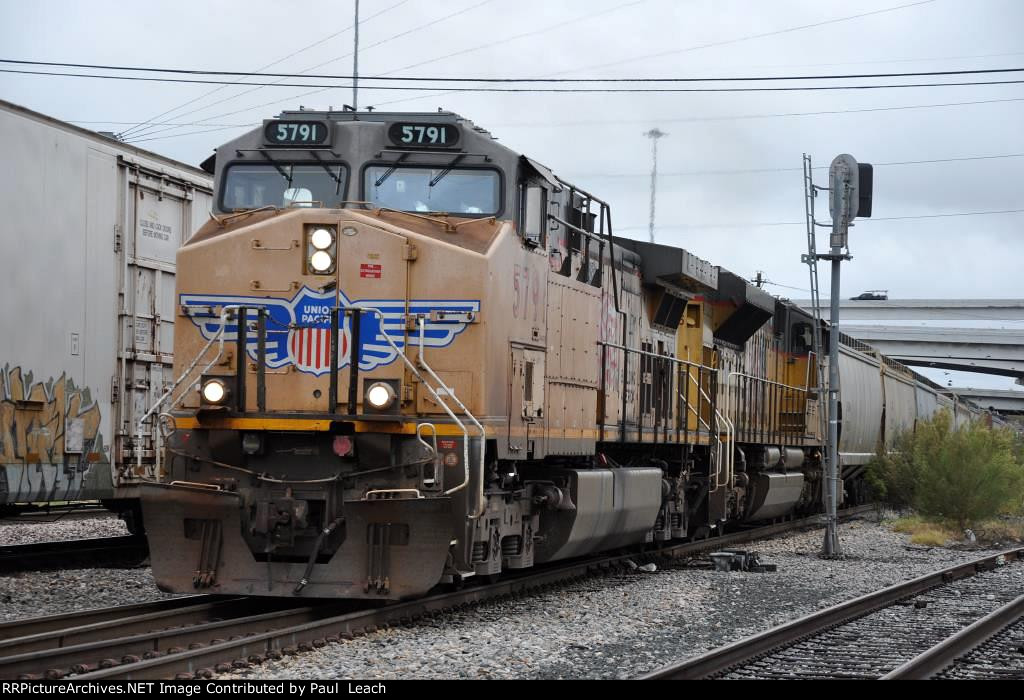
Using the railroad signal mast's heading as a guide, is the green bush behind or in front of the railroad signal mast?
in front

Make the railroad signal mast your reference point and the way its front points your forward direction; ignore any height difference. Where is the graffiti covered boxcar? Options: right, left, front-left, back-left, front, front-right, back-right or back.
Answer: back

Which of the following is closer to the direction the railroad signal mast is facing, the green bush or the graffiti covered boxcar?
the green bush

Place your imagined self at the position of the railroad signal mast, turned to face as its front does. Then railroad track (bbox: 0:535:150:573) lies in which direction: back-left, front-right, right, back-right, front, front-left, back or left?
back

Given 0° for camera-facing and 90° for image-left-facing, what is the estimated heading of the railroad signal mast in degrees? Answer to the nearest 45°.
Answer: approximately 225°

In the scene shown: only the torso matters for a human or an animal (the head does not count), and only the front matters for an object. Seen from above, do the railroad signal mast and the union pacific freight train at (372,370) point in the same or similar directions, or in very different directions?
very different directions

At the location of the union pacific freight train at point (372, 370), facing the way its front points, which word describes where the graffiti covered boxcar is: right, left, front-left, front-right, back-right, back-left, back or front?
right

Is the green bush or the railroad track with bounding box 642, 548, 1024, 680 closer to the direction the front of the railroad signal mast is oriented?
the green bush

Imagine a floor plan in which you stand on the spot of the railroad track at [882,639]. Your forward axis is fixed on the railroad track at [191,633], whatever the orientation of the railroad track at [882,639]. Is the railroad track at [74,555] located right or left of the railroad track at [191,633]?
right

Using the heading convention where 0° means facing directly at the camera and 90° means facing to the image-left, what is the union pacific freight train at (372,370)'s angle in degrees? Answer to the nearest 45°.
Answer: approximately 45°
